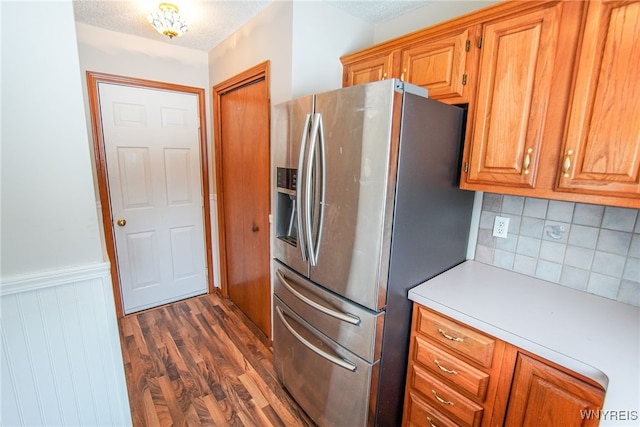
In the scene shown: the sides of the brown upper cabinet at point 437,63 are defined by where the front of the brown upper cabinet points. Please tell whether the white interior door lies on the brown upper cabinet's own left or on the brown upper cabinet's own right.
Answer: on the brown upper cabinet's own right

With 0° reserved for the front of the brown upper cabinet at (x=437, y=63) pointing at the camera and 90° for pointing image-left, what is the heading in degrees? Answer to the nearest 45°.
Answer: approximately 45°

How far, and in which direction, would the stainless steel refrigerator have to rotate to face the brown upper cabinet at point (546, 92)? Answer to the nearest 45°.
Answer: approximately 135° to its left

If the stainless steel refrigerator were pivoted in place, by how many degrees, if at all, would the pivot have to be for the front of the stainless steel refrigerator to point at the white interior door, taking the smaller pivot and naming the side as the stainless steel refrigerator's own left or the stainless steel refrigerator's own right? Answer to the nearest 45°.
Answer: approximately 90° to the stainless steel refrigerator's own right

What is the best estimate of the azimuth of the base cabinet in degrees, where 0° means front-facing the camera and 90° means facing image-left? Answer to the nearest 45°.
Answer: approximately 45°

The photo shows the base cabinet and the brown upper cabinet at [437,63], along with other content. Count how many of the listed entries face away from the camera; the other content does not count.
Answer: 0

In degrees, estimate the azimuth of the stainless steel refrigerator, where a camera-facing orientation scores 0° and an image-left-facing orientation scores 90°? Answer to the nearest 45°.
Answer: approximately 45°

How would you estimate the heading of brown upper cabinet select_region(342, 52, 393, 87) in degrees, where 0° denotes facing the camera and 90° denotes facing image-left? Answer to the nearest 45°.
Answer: approximately 45°
